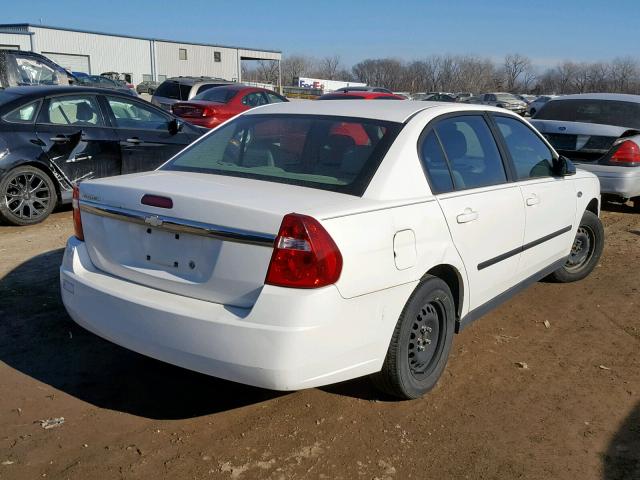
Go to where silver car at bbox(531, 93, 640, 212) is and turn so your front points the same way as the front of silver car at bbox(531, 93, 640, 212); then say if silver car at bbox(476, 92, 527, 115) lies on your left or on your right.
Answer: on your left

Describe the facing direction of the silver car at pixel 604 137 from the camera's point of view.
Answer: facing away from the viewer and to the right of the viewer

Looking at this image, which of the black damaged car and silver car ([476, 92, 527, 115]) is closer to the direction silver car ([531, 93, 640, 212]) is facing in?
the silver car

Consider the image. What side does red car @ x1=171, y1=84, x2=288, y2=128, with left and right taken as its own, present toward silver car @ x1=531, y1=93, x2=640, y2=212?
right

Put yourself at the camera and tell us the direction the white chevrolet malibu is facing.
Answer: facing away from the viewer and to the right of the viewer

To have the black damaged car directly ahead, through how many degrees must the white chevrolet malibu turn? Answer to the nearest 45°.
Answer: approximately 90° to its left

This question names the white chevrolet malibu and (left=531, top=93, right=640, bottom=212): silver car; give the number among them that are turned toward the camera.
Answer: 0

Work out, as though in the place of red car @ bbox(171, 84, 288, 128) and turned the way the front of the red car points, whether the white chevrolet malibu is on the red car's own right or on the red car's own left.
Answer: on the red car's own right

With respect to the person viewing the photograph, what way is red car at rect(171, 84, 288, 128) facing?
facing away from the viewer and to the right of the viewer

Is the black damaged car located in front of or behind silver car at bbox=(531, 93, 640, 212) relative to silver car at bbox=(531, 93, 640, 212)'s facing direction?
behind

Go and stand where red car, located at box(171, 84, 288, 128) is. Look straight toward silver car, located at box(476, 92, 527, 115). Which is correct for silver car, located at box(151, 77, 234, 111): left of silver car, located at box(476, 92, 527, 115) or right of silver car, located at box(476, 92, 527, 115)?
left

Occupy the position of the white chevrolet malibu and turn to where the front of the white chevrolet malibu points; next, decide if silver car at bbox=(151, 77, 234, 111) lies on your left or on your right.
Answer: on your left
